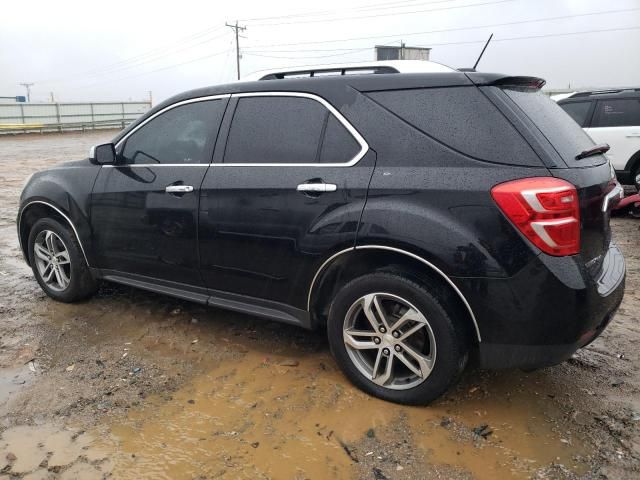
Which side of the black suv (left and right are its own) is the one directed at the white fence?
front

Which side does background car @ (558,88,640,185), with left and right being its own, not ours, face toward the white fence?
back

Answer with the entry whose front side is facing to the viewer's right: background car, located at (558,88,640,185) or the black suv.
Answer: the background car

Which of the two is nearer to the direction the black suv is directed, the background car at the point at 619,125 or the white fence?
the white fence

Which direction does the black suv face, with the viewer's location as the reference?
facing away from the viewer and to the left of the viewer

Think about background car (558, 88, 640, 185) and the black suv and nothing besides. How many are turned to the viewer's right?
1

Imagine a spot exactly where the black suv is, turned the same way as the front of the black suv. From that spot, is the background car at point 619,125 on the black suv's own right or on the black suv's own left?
on the black suv's own right

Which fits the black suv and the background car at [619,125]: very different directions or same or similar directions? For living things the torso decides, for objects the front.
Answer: very different directions
